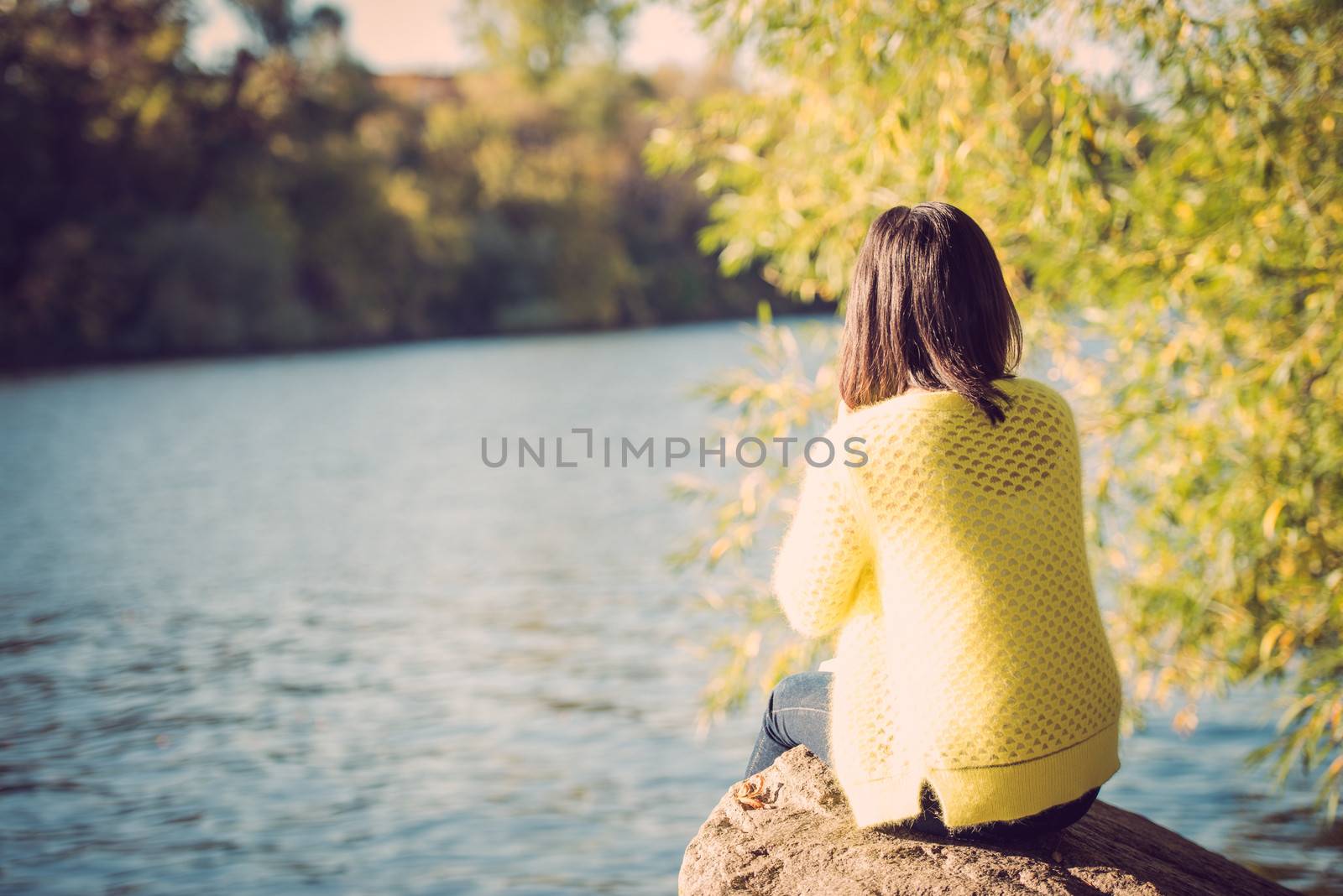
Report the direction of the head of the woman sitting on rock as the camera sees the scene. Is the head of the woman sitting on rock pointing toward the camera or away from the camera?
away from the camera

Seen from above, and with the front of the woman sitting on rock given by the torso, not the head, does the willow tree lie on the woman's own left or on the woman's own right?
on the woman's own right

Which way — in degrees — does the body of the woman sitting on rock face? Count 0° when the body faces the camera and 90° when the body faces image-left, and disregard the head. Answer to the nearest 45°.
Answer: approximately 135°
